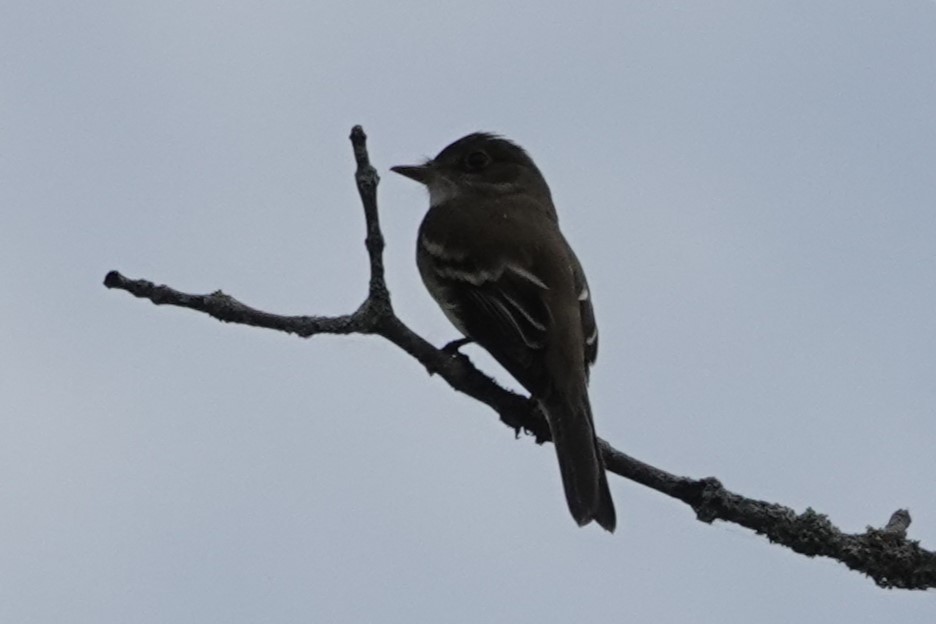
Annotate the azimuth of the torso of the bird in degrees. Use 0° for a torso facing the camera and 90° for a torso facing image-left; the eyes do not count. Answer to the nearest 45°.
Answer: approximately 135°
